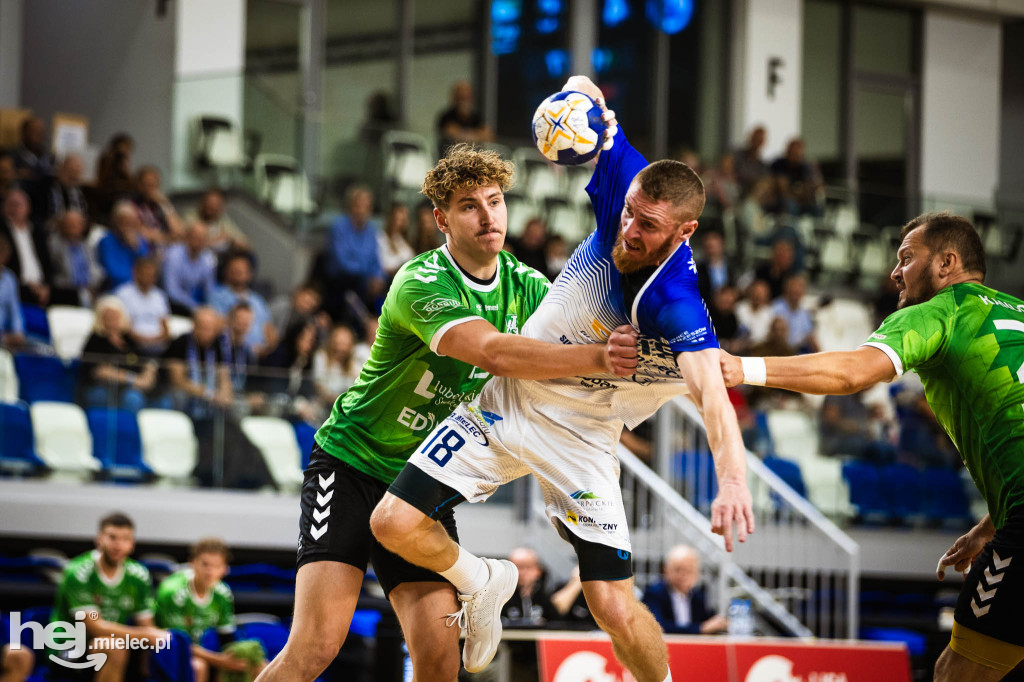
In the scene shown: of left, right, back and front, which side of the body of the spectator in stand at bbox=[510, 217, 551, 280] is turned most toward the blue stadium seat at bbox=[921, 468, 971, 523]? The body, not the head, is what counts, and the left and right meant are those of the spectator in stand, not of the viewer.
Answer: left

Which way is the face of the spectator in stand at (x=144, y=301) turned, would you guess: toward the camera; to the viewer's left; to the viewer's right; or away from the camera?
toward the camera

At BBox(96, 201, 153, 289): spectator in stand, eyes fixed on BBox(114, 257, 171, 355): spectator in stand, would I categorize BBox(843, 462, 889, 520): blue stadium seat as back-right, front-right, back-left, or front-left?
front-left

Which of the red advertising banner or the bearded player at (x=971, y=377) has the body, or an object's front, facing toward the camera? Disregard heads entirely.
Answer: the red advertising banner

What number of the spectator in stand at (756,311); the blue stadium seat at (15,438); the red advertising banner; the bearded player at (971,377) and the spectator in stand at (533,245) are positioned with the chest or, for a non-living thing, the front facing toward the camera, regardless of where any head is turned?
4

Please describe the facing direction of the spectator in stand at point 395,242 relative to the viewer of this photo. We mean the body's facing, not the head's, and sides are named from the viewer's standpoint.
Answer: facing the viewer and to the right of the viewer

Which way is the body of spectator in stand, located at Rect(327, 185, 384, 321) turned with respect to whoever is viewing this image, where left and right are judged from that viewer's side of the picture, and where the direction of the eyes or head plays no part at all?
facing the viewer

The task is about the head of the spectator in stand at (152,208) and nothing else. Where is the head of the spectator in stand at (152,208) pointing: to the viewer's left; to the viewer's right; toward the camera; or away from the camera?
toward the camera

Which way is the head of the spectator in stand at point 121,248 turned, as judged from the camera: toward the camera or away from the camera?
toward the camera

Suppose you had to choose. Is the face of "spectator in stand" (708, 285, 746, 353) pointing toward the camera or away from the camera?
toward the camera

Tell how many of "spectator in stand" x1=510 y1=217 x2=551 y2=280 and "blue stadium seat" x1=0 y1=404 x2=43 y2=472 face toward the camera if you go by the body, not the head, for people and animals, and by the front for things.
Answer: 2

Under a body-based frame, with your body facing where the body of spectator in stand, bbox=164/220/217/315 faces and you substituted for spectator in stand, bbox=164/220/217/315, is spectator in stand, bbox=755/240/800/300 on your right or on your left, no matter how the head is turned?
on your left

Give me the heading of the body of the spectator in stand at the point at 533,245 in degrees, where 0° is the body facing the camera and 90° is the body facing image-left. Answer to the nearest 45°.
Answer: approximately 0°
